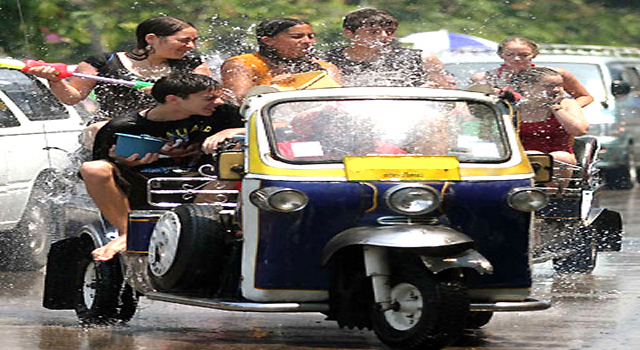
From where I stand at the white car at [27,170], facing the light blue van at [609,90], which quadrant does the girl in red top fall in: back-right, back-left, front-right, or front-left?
front-right

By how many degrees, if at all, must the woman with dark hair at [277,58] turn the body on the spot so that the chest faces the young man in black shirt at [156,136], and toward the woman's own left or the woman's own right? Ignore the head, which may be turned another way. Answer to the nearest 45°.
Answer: approximately 90° to the woman's own right

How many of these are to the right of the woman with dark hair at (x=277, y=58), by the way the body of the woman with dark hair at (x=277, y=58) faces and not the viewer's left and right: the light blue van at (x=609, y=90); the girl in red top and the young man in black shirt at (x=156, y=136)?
1

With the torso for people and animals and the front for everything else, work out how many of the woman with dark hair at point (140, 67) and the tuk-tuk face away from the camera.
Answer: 0

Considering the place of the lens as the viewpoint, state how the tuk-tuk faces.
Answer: facing the viewer and to the right of the viewer
